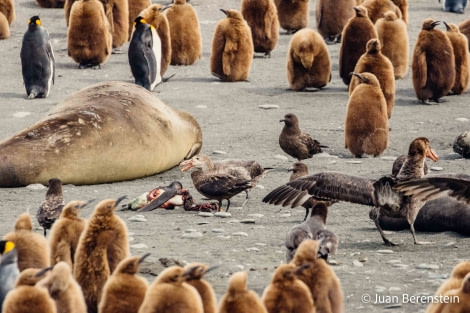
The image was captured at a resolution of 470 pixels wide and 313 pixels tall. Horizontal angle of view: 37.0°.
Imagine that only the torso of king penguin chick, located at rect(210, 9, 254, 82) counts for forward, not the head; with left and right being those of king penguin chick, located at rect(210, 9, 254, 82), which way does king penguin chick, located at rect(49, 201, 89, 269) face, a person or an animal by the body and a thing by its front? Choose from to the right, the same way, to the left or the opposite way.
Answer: the opposite way

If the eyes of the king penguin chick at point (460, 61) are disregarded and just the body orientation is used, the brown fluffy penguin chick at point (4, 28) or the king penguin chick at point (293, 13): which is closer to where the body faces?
the brown fluffy penguin chick

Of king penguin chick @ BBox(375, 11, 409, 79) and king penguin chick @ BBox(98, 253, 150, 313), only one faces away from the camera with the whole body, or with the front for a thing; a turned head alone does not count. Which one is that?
king penguin chick @ BBox(375, 11, 409, 79)

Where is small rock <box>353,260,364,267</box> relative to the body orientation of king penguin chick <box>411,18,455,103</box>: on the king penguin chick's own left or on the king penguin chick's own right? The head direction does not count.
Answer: on the king penguin chick's own right
